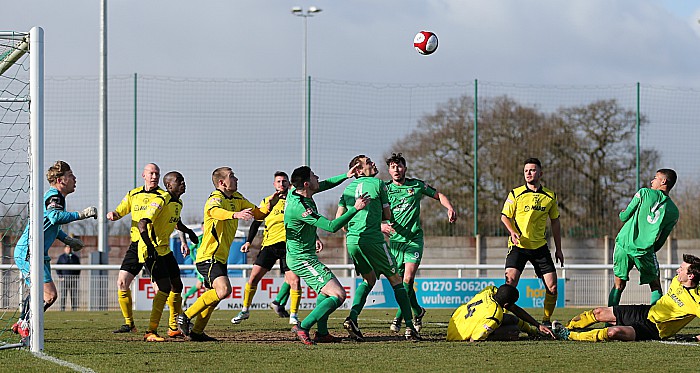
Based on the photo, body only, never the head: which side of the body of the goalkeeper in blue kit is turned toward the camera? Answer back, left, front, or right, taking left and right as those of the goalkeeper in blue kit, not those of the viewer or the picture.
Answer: right

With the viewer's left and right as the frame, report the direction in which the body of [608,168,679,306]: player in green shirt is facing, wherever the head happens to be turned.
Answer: facing away from the viewer

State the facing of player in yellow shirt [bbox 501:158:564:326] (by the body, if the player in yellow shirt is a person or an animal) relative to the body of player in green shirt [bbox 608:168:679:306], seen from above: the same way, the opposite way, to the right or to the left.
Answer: the opposite way

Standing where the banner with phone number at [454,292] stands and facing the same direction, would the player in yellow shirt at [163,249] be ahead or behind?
ahead

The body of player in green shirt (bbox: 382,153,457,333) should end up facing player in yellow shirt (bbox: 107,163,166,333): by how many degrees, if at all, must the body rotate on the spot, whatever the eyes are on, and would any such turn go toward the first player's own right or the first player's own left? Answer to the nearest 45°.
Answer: approximately 90° to the first player's own right

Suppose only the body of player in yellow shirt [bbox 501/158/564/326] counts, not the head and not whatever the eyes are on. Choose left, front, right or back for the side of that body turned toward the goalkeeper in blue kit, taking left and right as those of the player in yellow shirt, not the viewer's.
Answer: right

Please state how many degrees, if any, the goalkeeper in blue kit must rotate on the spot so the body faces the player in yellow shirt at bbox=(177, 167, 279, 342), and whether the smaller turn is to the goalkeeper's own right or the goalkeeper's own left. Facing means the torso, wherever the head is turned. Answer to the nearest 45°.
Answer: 0° — they already face them

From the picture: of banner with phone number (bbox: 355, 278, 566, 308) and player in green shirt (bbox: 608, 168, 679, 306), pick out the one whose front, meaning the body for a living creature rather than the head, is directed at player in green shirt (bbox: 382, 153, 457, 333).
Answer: the banner with phone number

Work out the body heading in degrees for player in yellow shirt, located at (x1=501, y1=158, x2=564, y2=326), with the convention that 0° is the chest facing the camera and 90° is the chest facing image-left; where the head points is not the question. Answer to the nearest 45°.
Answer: approximately 0°

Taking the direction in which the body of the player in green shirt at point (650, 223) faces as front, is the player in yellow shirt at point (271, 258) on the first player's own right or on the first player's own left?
on the first player's own left

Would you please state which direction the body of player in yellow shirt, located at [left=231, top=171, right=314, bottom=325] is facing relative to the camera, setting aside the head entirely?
toward the camera

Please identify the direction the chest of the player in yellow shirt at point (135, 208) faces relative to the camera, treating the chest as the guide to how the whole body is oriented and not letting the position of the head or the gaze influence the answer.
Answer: toward the camera

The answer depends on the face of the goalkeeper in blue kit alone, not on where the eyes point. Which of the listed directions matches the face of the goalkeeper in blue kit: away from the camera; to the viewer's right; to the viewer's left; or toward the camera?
to the viewer's right

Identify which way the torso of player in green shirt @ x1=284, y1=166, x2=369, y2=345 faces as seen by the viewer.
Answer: to the viewer's right

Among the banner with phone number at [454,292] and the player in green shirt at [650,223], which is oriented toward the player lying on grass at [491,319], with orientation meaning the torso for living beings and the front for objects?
the banner with phone number
